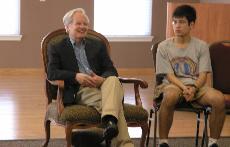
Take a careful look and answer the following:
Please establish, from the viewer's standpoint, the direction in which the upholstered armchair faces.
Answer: facing the viewer and to the right of the viewer

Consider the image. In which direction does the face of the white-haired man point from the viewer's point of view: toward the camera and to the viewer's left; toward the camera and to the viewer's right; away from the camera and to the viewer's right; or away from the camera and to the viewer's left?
toward the camera and to the viewer's right

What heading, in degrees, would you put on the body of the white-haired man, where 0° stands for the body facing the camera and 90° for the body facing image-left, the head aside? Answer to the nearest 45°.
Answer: approximately 315°

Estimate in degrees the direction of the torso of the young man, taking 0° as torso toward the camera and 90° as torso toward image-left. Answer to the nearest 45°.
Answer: approximately 0°

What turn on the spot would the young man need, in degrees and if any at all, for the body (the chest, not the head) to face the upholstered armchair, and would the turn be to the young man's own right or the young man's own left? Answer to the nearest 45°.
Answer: approximately 45° to the young man's own right

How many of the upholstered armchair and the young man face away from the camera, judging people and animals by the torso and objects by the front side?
0

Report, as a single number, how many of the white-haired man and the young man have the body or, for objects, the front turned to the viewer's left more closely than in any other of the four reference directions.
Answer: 0
